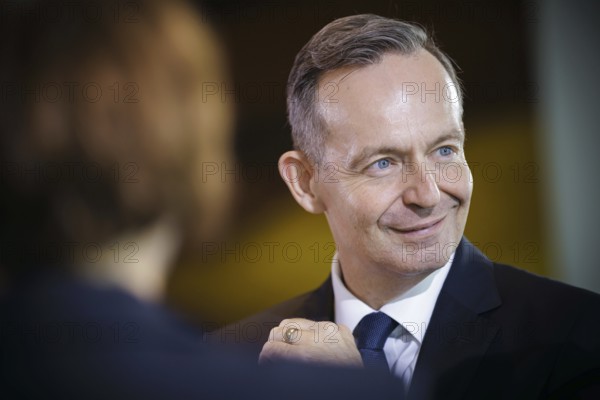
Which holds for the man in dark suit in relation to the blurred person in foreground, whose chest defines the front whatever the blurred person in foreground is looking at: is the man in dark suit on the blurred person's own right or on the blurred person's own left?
on the blurred person's own right

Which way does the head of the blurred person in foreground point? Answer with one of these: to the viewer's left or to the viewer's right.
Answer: to the viewer's right

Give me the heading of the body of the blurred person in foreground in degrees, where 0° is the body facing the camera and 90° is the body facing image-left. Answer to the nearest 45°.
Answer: approximately 225°
